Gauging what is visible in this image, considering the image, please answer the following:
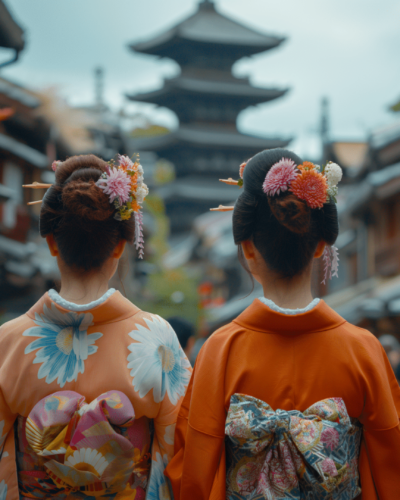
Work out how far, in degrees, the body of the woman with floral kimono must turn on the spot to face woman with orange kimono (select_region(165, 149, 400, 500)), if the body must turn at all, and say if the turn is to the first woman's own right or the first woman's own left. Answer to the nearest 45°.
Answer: approximately 90° to the first woman's own right

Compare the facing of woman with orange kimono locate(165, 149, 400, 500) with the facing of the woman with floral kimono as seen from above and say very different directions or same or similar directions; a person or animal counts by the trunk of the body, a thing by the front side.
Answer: same or similar directions

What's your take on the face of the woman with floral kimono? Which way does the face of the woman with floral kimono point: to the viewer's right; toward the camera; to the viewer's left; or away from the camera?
away from the camera

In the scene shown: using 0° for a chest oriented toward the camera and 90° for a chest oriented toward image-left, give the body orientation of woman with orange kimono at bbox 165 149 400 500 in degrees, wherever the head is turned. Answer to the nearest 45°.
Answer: approximately 180°

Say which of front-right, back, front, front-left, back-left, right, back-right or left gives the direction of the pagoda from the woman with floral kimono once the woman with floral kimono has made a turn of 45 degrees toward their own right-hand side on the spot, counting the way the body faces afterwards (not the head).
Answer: front-left

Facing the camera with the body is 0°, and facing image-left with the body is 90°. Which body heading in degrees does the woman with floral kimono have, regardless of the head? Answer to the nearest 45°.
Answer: approximately 180°

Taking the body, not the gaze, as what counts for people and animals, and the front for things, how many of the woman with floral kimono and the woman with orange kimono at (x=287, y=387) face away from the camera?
2

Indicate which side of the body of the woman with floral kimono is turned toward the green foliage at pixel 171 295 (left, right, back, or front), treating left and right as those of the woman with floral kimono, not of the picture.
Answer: front

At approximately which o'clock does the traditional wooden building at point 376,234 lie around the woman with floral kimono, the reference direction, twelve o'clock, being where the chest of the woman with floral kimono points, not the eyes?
The traditional wooden building is roughly at 1 o'clock from the woman with floral kimono.
